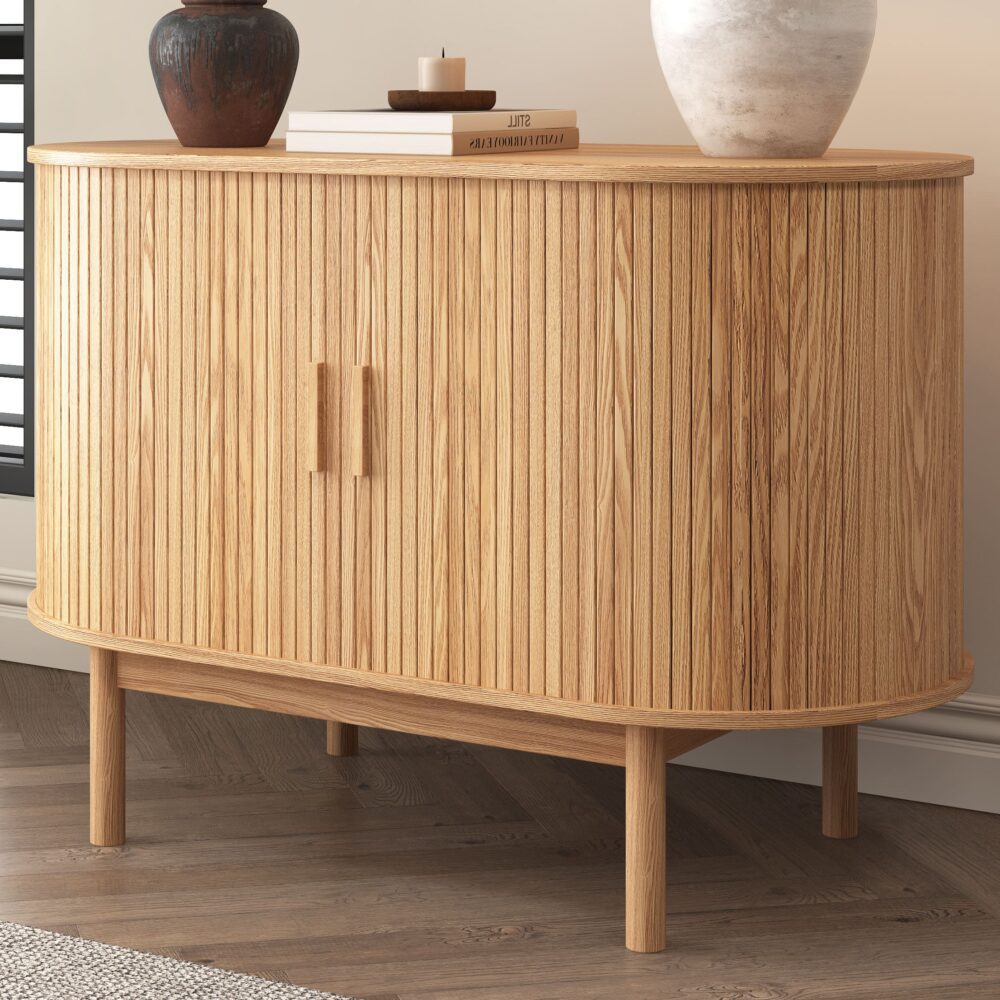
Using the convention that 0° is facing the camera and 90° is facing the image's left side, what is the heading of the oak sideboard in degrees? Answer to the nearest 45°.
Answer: approximately 45°

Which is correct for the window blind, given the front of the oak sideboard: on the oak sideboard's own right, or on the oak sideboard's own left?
on the oak sideboard's own right
